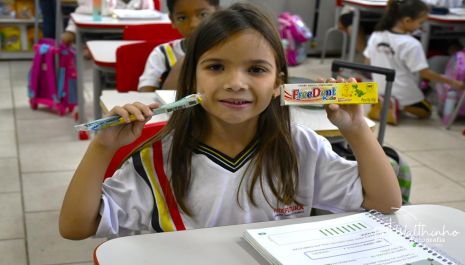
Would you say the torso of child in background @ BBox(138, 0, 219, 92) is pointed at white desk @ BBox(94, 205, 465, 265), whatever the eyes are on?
yes

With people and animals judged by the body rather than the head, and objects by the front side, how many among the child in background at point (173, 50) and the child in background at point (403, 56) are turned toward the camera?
1

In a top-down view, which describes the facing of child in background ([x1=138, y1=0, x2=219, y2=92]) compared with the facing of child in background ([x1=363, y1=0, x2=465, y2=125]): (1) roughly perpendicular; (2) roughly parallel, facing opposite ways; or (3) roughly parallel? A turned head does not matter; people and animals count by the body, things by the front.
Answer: roughly perpendicular

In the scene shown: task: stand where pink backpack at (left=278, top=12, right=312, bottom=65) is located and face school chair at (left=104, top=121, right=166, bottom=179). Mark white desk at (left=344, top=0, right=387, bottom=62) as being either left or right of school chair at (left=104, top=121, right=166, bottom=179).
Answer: left

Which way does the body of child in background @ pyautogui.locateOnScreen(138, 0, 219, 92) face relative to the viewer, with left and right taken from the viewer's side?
facing the viewer

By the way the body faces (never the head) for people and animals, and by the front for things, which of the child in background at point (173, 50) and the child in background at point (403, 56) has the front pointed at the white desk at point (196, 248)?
the child in background at point (173, 50)

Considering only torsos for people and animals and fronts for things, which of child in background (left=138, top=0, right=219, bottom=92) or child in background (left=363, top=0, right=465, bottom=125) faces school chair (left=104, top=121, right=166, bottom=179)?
child in background (left=138, top=0, right=219, bottom=92)

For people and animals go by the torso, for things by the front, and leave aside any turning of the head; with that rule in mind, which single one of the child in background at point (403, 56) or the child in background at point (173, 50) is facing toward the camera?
the child in background at point (173, 50)

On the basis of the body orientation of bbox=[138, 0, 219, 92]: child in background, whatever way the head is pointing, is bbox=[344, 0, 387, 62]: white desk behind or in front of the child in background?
behind

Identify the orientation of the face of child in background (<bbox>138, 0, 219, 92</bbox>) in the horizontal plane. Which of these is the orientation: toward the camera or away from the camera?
toward the camera

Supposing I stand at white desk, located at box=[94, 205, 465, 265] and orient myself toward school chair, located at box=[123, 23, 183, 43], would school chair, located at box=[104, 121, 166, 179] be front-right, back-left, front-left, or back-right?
front-left
